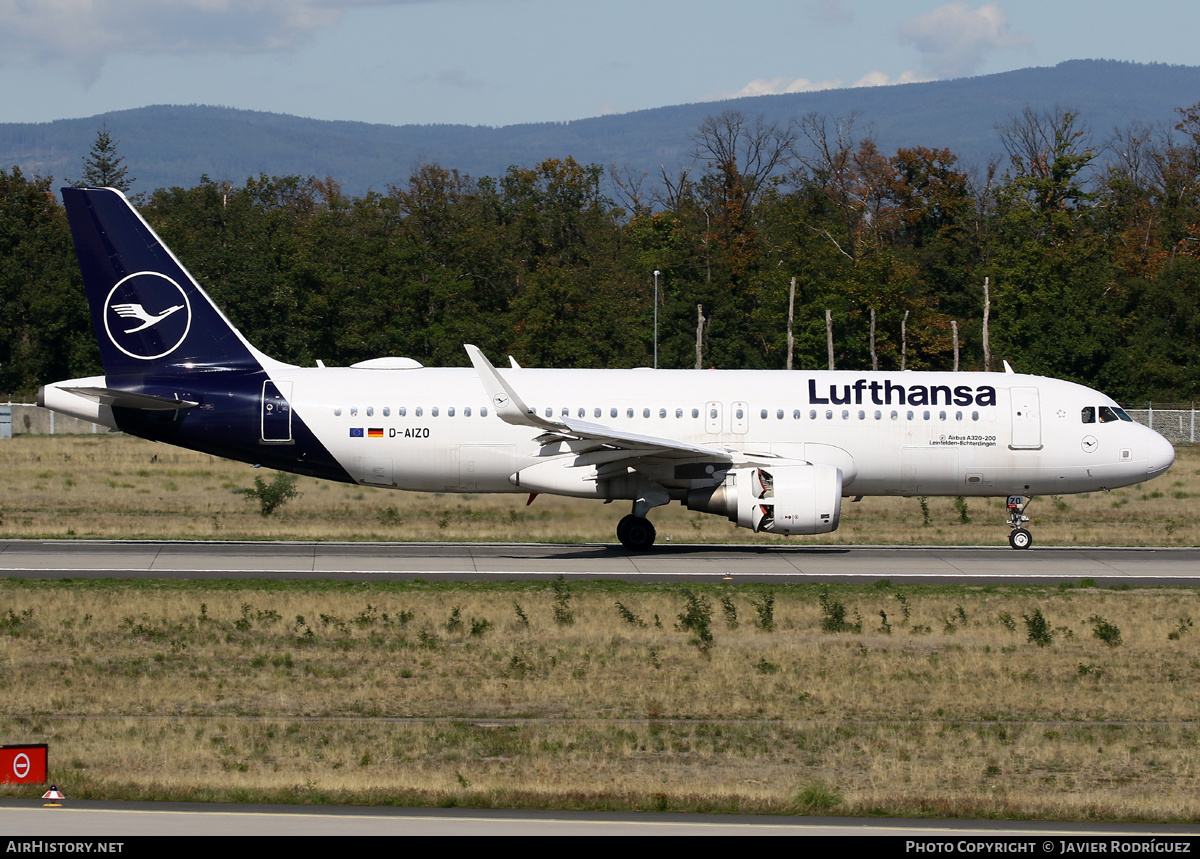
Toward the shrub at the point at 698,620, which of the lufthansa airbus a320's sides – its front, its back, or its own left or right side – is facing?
right

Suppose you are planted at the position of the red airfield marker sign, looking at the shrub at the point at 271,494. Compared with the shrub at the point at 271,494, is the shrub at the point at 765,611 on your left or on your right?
right

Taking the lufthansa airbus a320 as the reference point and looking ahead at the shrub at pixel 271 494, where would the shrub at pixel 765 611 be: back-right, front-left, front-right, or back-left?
back-left

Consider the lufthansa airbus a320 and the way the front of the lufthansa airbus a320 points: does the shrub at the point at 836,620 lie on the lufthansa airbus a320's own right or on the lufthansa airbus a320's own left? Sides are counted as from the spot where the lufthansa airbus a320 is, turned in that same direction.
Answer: on the lufthansa airbus a320's own right

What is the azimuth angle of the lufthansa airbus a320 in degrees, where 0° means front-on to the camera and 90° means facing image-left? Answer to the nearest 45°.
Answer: approximately 270°

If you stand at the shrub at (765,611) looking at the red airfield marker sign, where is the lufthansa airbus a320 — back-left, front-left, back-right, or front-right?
back-right

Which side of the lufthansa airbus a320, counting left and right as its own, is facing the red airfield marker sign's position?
right

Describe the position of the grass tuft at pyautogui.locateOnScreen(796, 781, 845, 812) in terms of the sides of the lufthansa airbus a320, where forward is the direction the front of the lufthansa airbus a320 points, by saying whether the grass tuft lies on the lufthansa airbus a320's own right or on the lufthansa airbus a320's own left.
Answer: on the lufthansa airbus a320's own right

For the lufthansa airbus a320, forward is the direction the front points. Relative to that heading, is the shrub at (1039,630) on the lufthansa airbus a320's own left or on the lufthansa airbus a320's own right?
on the lufthansa airbus a320's own right
